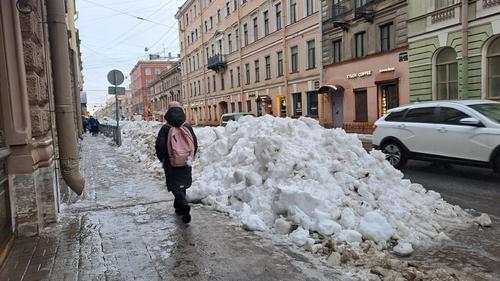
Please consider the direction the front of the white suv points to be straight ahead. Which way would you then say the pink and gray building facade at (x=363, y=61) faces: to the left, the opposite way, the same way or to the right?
to the right

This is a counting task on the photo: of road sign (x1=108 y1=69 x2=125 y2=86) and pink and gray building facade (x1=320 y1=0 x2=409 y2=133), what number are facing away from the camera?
1

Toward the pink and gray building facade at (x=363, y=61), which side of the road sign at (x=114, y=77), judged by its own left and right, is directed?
right

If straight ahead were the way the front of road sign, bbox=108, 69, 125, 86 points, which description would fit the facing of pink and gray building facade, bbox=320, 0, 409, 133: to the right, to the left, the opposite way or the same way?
to the left

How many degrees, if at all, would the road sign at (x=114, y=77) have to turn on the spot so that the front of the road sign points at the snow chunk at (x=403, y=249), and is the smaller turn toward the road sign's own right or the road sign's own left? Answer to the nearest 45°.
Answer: approximately 180°

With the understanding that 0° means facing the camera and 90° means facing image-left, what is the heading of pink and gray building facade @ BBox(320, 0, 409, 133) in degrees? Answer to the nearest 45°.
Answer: approximately 45°

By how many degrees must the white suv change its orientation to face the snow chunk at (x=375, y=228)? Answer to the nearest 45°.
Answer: approximately 45° to its right

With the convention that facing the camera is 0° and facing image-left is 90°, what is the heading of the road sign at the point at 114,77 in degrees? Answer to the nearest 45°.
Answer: approximately 180°

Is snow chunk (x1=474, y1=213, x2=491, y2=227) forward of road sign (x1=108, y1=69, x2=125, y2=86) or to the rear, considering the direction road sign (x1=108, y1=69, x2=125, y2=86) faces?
to the rear

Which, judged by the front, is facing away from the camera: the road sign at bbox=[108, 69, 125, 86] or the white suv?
the road sign

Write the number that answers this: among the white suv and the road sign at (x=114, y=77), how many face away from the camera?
1

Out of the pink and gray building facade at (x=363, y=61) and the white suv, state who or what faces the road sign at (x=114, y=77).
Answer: the pink and gray building facade

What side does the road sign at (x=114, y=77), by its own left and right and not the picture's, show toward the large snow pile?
back

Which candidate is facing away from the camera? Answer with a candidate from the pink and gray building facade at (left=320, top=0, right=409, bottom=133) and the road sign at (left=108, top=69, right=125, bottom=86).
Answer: the road sign

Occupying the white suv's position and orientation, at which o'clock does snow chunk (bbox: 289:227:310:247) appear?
The snow chunk is roughly at 2 o'clock from the white suv.
